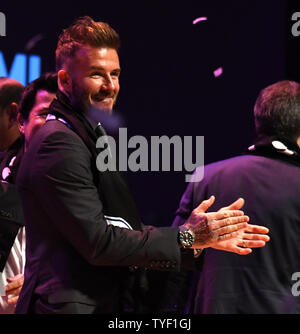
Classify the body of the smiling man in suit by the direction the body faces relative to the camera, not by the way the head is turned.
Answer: to the viewer's right

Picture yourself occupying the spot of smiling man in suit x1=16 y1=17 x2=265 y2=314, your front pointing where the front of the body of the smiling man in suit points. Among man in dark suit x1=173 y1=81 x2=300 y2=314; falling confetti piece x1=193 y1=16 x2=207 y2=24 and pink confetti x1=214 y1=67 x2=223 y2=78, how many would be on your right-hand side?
0

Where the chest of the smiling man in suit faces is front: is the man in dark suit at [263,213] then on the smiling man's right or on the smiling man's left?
on the smiling man's left
